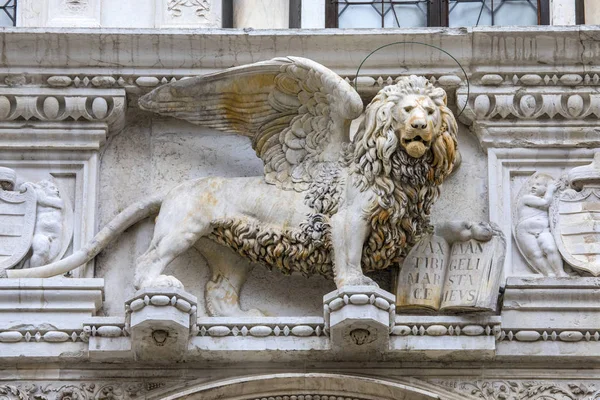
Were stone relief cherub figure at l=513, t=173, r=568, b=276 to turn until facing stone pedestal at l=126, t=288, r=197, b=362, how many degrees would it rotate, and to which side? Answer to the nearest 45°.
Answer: approximately 90° to its right

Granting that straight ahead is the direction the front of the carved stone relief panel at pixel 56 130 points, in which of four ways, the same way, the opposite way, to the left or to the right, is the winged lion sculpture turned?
to the left

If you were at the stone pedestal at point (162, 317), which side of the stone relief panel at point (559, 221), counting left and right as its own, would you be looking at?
right

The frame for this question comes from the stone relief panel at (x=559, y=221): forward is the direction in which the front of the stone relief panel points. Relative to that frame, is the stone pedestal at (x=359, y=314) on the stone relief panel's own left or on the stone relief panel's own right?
on the stone relief panel's own right

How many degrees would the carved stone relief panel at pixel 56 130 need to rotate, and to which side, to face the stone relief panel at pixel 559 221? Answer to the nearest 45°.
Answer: approximately 90° to its left

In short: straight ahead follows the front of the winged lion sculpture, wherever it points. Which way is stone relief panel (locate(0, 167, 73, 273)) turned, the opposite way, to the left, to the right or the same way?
to the right

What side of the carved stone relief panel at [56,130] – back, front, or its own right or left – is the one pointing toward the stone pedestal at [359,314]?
left

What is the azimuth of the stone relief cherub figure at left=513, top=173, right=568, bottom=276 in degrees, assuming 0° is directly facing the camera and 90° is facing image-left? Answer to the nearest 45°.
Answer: approximately 0°

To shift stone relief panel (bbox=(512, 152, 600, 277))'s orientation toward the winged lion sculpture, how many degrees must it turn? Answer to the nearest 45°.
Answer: approximately 90° to its right

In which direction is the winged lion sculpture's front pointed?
to the viewer's right

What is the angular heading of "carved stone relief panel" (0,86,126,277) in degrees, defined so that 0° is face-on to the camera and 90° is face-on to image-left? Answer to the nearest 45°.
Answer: approximately 0°
